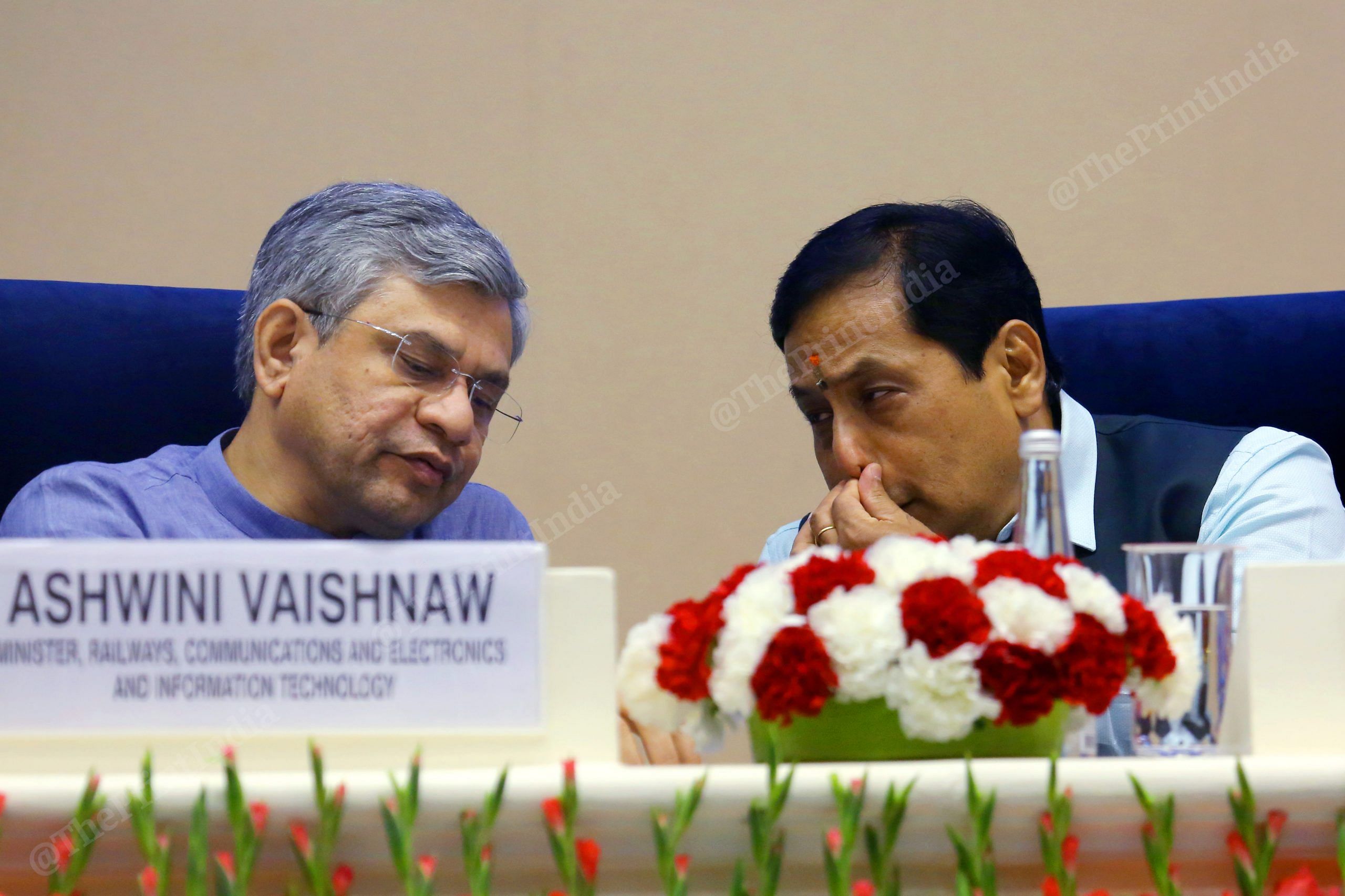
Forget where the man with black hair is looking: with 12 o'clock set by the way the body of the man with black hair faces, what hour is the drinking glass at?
The drinking glass is roughly at 10 o'clock from the man with black hair.

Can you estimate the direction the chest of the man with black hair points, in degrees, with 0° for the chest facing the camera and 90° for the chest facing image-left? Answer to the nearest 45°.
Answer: approximately 45°

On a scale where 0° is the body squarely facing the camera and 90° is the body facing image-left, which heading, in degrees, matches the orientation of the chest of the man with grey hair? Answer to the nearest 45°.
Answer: approximately 315°

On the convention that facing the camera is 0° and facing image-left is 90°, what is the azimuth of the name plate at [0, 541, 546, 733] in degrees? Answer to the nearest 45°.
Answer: approximately 0°

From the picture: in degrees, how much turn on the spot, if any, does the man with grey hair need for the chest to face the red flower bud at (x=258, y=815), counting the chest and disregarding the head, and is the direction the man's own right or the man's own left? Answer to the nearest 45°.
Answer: approximately 45° to the man's own right

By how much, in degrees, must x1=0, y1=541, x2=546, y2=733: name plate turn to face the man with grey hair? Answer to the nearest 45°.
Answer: approximately 180°
